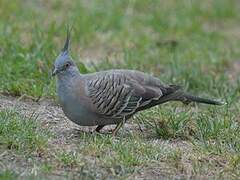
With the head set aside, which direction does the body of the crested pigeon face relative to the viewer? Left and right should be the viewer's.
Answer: facing to the left of the viewer
